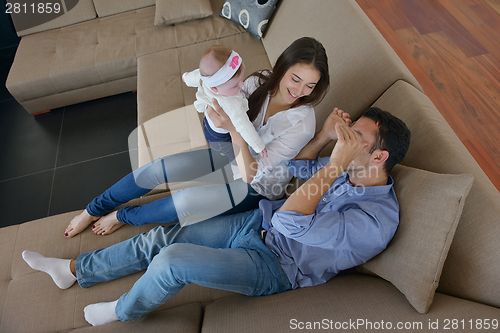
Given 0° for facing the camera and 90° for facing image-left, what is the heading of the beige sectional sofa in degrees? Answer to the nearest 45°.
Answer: approximately 45°

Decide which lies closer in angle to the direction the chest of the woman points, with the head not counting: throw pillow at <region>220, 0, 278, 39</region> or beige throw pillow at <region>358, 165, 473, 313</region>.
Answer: the beige throw pillow

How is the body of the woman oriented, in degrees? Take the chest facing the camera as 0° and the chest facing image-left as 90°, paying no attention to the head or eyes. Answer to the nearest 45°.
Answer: approximately 45°

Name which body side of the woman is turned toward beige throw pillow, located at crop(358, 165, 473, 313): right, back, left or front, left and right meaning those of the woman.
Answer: left

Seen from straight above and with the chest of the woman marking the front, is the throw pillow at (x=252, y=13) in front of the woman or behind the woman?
behind
